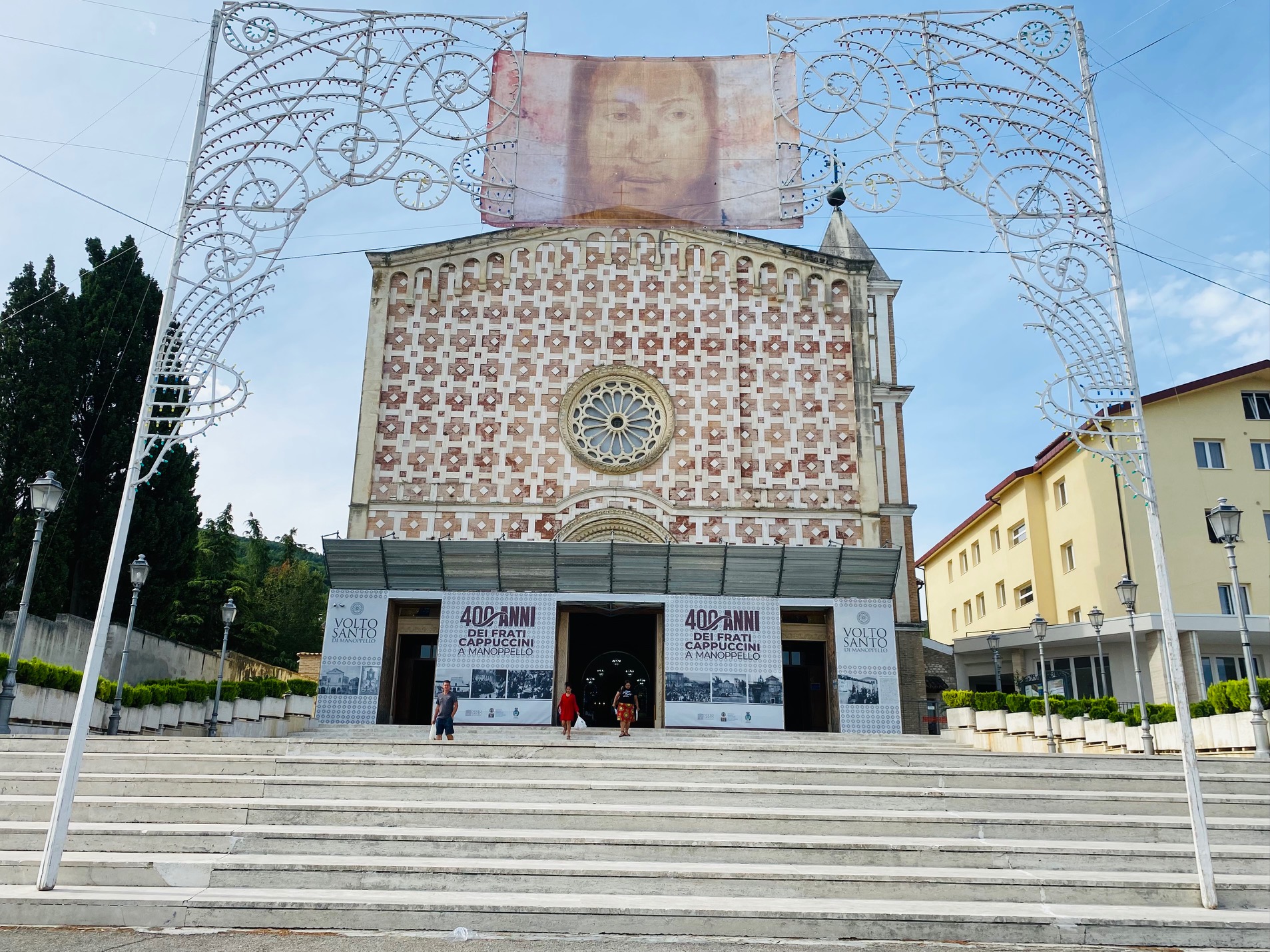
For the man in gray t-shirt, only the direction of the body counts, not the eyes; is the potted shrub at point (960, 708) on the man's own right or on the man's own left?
on the man's own left

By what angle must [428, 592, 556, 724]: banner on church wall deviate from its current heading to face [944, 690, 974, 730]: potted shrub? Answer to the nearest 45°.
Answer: approximately 90° to its left

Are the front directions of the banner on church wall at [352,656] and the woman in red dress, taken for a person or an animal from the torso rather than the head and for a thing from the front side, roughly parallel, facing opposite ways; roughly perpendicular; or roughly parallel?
roughly parallel

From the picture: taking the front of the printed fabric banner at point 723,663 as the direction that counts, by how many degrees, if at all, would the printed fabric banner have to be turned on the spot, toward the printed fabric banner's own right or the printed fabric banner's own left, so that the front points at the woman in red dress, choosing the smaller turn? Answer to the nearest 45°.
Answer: approximately 45° to the printed fabric banner's own right

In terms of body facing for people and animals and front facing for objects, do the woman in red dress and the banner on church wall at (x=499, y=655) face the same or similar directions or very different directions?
same or similar directions

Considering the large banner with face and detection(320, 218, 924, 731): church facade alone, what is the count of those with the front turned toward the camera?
2

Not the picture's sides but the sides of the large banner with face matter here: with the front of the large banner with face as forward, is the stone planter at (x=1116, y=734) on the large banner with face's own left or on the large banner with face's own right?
on the large banner with face's own left

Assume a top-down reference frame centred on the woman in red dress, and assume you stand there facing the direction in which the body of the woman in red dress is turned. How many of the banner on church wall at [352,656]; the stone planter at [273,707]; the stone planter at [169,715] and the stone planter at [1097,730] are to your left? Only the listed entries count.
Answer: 1

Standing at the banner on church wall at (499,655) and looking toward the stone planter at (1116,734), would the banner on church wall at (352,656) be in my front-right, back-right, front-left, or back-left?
back-right

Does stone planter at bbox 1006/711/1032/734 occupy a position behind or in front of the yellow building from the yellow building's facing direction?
in front

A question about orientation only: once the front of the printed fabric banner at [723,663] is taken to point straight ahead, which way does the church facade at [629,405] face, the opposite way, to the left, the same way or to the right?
the same way

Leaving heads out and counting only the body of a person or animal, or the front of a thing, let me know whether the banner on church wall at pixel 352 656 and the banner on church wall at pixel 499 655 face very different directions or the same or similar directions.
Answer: same or similar directions

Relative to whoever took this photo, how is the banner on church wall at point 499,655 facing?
facing the viewer

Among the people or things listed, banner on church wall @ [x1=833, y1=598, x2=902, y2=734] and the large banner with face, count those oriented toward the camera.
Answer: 2

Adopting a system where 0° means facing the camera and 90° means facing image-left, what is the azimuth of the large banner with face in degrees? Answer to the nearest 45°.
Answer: approximately 0°

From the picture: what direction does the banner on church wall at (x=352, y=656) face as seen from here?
toward the camera
